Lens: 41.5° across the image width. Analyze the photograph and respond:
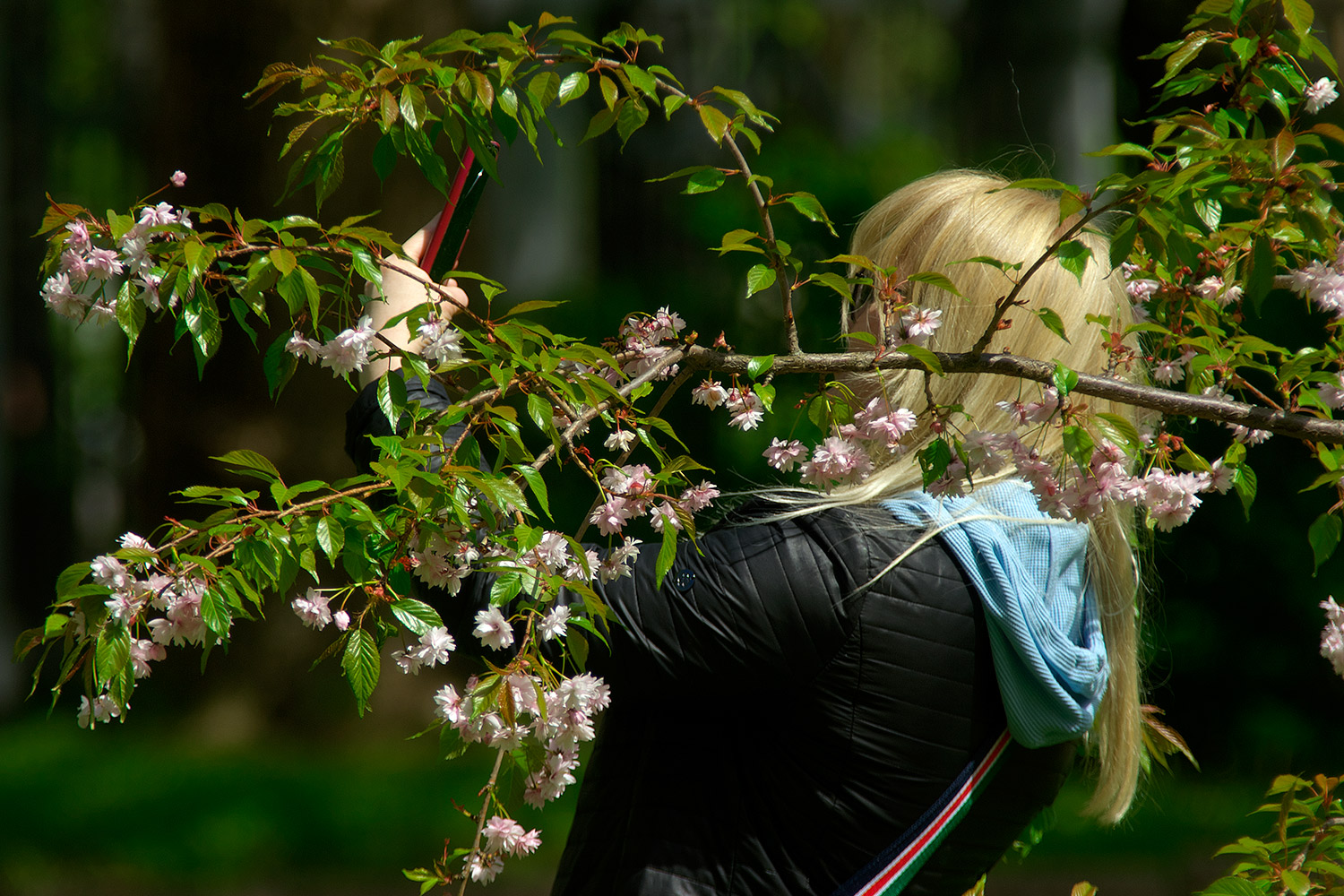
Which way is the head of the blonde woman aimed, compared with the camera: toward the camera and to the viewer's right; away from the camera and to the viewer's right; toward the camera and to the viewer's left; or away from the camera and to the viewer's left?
away from the camera and to the viewer's left

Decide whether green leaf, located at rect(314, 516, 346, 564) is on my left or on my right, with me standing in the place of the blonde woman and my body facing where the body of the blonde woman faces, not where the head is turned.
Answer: on my left

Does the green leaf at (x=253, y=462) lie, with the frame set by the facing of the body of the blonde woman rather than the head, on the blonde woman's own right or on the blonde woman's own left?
on the blonde woman's own left

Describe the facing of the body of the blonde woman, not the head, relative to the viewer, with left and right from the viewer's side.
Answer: facing away from the viewer and to the left of the viewer
